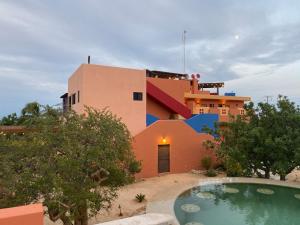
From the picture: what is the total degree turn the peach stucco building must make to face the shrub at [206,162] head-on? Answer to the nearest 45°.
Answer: approximately 90° to its left

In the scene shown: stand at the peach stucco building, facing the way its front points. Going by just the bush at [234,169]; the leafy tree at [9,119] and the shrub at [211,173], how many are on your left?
2

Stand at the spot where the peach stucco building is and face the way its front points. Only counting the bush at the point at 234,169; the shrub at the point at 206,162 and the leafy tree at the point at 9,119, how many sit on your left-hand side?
2

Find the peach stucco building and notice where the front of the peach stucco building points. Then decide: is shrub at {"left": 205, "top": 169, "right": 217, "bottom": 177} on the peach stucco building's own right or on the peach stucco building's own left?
on the peach stucco building's own left

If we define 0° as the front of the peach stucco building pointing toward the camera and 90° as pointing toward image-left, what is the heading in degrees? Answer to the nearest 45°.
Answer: approximately 0°

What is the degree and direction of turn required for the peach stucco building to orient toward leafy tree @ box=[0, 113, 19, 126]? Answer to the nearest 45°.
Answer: approximately 135° to its right

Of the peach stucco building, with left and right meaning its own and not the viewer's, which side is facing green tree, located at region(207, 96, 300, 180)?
left
